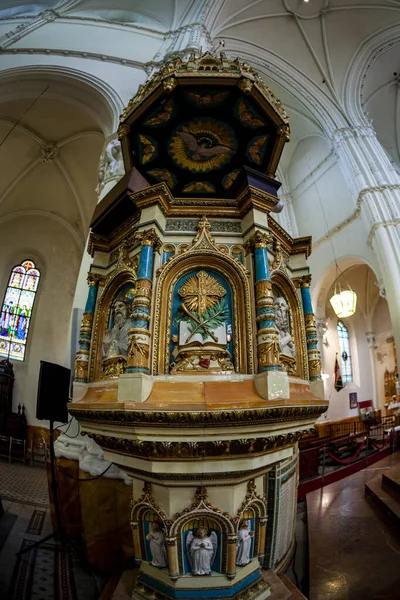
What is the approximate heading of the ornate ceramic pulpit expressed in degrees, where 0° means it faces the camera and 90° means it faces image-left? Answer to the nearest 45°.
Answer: approximately 0°

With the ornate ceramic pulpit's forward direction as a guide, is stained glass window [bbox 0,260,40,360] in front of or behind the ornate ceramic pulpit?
behind

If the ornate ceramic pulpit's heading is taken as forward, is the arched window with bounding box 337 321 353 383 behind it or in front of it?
behind

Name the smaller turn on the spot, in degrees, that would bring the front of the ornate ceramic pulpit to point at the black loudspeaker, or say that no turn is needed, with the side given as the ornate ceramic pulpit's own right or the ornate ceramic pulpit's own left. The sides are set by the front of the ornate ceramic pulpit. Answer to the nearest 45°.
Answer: approximately 135° to the ornate ceramic pulpit's own right

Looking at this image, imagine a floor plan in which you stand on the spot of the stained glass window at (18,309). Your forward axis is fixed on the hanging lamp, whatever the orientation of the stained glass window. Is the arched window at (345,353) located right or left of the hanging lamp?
left

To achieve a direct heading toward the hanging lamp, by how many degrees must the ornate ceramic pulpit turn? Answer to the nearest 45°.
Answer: approximately 135° to its left
